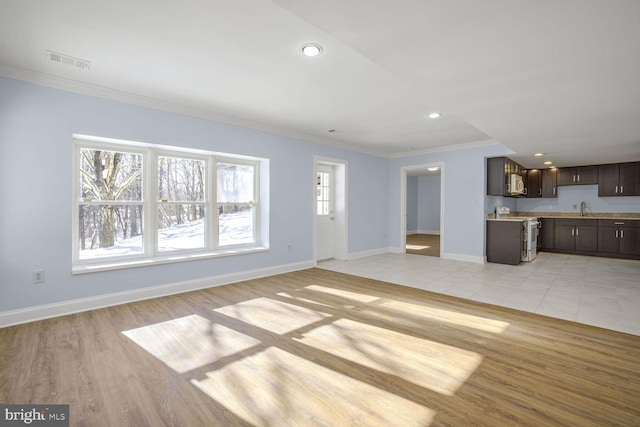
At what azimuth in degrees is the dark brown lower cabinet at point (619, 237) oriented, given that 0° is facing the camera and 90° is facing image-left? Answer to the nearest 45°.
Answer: approximately 0°

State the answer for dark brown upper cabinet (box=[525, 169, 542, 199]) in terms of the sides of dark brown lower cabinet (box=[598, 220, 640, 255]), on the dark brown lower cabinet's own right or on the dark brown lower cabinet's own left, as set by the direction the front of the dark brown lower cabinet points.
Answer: on the dark brown lower cabinet's own right

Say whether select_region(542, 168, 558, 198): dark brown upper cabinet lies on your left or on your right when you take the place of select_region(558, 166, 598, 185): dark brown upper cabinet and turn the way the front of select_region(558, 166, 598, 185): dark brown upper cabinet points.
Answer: on your right

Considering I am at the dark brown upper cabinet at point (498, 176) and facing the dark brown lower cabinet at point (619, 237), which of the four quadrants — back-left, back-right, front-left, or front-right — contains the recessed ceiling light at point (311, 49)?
back-right

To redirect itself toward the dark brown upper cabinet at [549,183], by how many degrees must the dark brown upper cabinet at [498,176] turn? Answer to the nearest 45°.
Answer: approximately 45° to its left

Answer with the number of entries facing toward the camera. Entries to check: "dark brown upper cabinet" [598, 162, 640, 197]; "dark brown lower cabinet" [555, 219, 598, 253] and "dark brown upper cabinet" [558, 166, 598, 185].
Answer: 3

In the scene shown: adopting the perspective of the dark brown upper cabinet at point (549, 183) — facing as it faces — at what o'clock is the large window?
The large window is roughly at 1 o'clock from the dark brown upper cabinet.

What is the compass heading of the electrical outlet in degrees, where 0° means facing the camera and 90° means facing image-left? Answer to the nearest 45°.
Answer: approximately 0°

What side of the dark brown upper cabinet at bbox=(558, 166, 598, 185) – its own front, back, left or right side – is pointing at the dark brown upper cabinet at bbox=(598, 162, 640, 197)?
left
